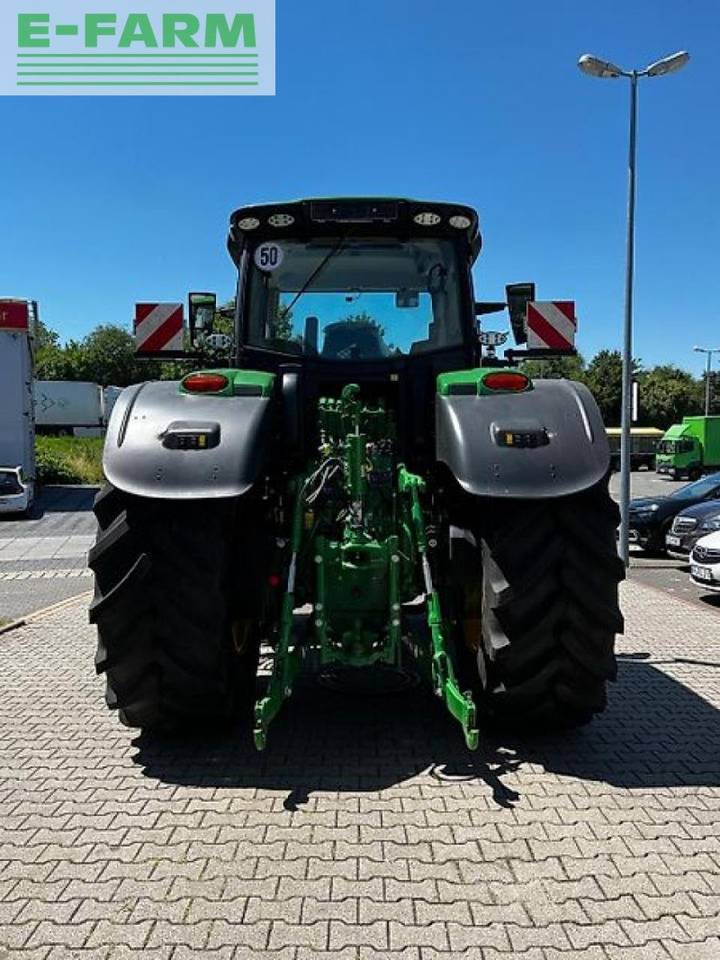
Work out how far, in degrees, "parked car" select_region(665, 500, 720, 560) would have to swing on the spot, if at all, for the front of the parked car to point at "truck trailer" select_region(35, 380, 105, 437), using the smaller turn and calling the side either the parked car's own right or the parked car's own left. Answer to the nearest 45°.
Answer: approximately 90° to the parked car's own right

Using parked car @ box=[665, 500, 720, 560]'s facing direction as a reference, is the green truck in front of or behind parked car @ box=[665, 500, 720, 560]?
behind

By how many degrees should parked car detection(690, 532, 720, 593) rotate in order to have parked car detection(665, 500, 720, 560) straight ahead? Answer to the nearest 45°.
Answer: approximately 135° to its right

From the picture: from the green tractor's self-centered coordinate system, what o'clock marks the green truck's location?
The green truck is roughly at 1 o'clock from the green tractor.

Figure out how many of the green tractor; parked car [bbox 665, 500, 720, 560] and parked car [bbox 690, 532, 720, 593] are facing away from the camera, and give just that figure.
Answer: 1

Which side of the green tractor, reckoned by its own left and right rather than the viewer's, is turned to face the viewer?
back

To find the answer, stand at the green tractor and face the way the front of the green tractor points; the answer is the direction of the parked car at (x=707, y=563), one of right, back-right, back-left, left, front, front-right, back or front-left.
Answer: front-right

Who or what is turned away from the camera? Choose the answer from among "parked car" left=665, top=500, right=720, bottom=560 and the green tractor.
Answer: the green tractor

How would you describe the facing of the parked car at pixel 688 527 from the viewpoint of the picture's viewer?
facing the viewer and to the left of the viewer

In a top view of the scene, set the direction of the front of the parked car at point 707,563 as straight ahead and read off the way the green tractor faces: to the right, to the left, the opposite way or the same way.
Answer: to the right

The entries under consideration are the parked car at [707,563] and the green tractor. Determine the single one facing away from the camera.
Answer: the green tractor

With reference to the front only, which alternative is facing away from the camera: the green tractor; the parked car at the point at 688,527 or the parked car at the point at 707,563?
the green tractor

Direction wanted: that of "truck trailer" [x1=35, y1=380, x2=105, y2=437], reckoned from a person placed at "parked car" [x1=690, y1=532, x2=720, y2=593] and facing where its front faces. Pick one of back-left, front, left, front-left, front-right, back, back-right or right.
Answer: right
